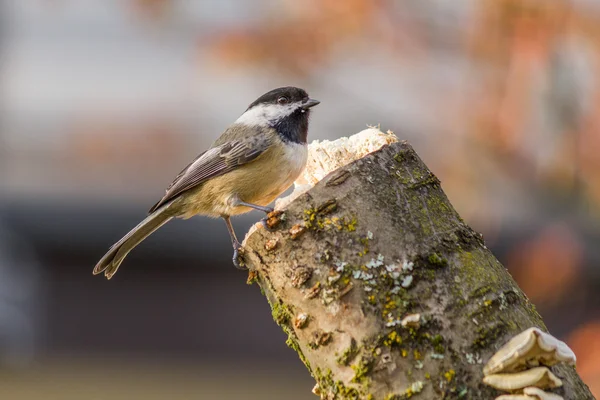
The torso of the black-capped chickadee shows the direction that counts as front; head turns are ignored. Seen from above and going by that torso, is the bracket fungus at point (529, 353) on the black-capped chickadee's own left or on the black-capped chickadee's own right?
on the black-capped chickadee's own right

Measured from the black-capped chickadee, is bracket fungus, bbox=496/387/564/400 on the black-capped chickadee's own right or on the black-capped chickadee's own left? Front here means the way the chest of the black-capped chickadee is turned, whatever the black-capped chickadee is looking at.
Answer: on the black-capped chickadee's own right

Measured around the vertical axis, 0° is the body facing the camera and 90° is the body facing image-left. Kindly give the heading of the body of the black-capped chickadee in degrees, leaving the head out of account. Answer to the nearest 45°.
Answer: approximately 270°

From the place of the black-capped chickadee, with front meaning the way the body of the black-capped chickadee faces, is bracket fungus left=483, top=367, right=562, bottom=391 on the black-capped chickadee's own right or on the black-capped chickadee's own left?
on the black-capped chickadee's own right
